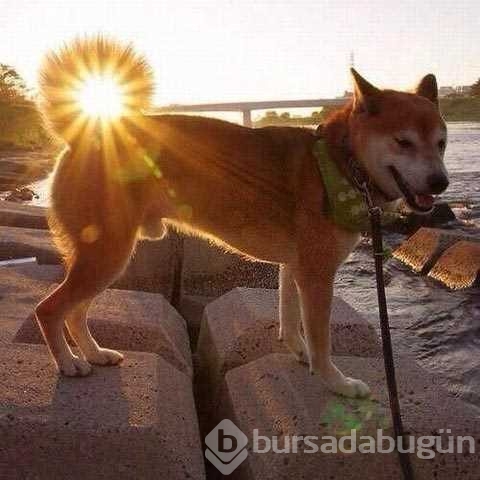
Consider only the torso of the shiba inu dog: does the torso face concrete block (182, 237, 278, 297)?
no

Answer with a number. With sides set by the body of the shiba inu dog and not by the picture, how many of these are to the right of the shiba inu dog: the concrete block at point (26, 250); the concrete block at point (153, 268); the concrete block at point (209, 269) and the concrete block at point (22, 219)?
0

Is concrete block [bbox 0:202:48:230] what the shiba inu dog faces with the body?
no

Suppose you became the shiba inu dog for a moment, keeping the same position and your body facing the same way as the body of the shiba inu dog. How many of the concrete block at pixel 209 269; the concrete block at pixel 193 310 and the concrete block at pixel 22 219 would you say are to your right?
0

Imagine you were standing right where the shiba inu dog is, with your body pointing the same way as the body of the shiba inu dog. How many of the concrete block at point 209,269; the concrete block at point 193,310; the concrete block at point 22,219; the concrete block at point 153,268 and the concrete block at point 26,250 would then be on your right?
0

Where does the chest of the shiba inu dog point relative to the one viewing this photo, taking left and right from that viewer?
facing to the right of the viewer

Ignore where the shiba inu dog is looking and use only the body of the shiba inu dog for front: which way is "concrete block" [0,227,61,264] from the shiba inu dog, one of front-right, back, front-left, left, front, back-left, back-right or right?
back-left

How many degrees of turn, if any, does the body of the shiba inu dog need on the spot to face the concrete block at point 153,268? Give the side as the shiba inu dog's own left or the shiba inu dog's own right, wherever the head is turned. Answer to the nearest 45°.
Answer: approximately 90° to the shiba inu dog's own left
